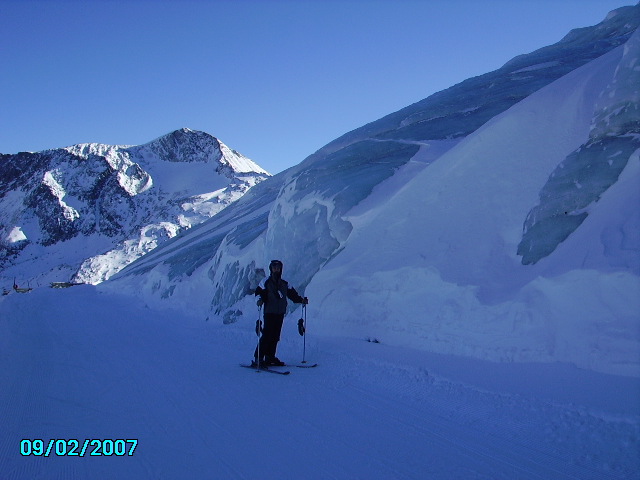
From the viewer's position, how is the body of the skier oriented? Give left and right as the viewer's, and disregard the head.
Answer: facing the viewer and to the right of the viewer
